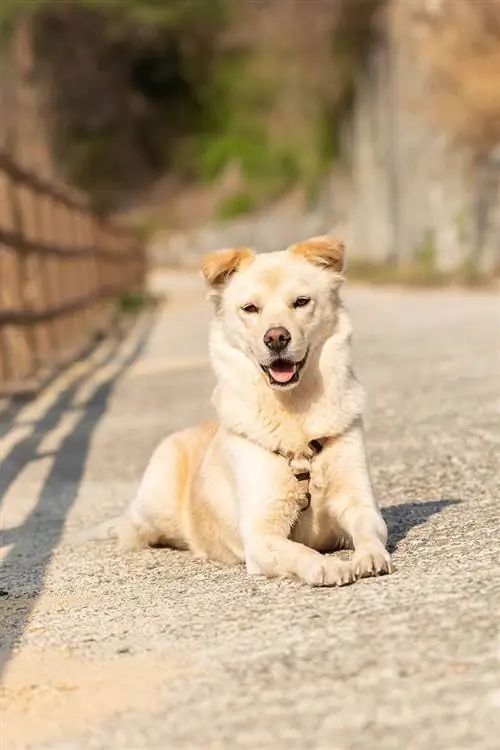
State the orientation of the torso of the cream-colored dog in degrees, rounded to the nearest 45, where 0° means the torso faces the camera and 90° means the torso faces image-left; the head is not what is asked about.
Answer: approximately 315°

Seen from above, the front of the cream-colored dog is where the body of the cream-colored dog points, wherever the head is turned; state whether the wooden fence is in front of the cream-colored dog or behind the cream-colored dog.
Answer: behind
